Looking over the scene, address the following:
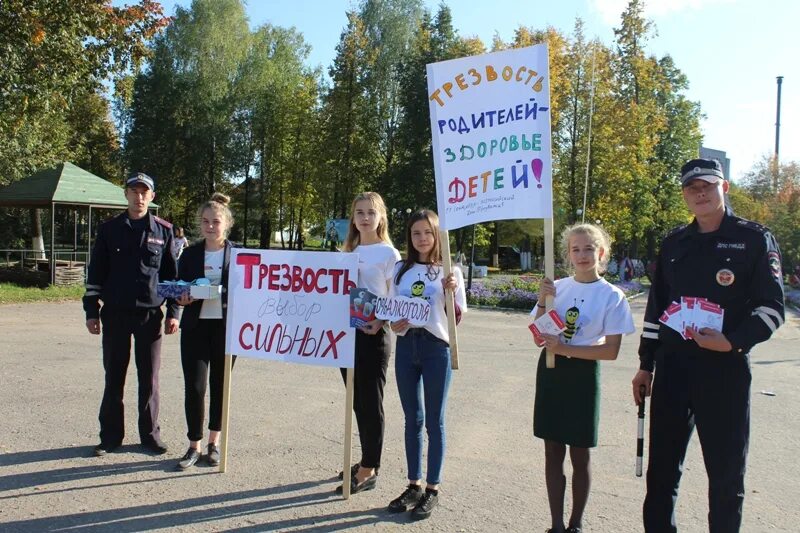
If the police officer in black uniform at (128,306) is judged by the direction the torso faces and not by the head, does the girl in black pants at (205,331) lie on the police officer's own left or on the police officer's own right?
on the police officer's own left

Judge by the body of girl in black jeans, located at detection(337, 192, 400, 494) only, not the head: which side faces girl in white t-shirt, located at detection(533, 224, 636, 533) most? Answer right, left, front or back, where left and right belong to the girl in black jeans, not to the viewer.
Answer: left

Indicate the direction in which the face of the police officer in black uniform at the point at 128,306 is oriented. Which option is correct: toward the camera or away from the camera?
toward the camera

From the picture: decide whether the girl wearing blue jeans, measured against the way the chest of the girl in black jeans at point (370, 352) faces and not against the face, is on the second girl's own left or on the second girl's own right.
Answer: on the second girl's own left

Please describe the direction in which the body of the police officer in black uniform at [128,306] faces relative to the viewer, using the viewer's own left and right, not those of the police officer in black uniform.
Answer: facing the viewer

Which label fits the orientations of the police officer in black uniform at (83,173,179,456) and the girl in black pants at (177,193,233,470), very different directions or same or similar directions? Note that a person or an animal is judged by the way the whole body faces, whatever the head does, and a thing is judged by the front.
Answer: same or similar directions

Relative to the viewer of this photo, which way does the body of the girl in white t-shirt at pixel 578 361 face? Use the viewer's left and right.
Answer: facing the viewer and to the left of the viewer

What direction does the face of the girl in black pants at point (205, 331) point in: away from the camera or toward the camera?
toward the camera

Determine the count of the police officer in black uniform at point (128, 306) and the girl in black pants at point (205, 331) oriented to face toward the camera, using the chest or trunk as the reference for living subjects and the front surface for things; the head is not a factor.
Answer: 2

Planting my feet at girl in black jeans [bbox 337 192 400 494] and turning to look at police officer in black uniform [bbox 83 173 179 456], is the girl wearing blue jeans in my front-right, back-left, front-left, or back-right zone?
back-left

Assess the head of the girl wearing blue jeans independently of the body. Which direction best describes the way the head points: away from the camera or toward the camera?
toward the camera

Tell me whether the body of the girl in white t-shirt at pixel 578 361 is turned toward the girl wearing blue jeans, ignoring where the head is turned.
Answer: no

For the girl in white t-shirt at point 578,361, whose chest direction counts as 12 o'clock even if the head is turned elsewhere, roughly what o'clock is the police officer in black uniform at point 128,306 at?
The police officer in black uniform is roughly at 2 o'clock from the girl in white t-shirt.

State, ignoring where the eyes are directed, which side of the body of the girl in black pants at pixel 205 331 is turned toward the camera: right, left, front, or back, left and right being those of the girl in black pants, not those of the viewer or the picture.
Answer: front

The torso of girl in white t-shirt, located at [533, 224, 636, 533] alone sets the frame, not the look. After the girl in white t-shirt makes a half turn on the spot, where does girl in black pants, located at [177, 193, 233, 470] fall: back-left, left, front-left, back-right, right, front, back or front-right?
back-left
